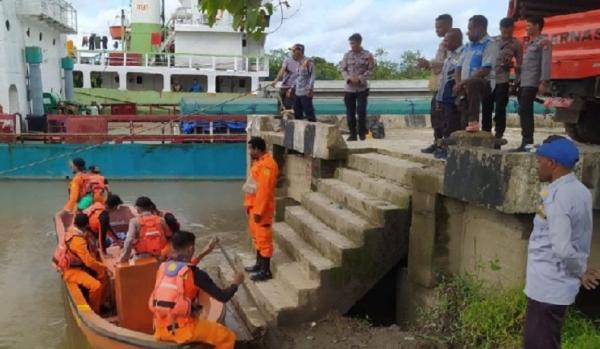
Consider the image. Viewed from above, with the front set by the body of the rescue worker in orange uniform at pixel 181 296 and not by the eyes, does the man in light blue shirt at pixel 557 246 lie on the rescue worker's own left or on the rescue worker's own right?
on the rescue worker's own right

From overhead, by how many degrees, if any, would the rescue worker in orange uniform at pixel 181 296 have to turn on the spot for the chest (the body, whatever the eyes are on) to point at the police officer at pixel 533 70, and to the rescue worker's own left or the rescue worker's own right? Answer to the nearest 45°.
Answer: approximately 45° to the rescue worker's own right

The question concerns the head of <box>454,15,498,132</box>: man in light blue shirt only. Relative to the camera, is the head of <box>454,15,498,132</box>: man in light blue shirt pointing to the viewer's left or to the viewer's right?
to the viewer's left

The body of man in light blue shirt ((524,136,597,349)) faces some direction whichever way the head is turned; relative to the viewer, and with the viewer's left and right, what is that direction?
facing to the left of the viewer

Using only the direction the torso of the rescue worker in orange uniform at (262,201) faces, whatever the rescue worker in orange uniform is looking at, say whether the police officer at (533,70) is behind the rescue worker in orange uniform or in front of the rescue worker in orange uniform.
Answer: behind

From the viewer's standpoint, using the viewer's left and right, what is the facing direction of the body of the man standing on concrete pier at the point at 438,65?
facing to the left of the viewer
